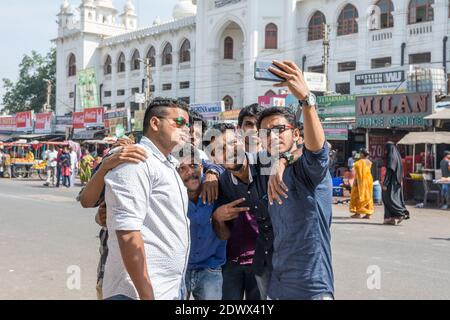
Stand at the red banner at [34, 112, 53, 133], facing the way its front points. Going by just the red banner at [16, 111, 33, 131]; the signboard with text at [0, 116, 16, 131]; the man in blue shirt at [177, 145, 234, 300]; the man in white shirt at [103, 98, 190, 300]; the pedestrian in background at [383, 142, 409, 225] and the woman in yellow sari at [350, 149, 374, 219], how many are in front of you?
4

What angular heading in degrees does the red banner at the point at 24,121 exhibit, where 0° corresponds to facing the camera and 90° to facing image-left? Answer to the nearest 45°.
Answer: approximately 0°

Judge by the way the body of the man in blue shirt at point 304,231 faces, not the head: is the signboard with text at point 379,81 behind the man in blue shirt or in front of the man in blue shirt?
behind

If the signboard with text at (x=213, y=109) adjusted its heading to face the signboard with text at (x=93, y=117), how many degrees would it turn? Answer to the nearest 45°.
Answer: approximately 135° to its right

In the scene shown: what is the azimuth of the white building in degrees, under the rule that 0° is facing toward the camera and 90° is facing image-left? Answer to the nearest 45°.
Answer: approximately 45°

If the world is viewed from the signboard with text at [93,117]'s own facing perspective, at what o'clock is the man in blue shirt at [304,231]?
The man in blue shirt is roughly at 12 o'clock from the signboard with text.

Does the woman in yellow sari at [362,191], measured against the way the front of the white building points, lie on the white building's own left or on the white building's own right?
on the white building's own left

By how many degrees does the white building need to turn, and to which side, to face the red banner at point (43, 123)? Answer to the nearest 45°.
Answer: approximately 90° to its right

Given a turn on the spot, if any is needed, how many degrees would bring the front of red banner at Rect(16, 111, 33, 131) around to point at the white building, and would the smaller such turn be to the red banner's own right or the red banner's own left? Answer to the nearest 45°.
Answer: approximately 45° to the red banner's own left

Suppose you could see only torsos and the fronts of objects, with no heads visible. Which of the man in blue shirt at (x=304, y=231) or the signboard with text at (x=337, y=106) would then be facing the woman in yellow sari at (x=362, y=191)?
the signboard with text
